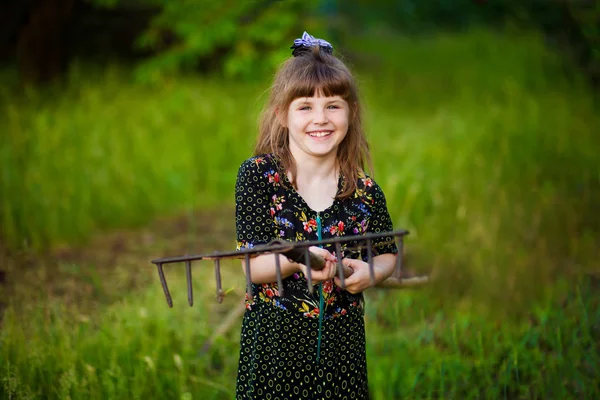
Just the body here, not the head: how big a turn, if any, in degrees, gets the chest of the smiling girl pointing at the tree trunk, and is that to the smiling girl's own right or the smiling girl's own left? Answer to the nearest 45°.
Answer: approximately 135° to the smiling girl's own right

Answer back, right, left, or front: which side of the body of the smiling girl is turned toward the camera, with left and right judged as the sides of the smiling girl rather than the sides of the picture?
front
